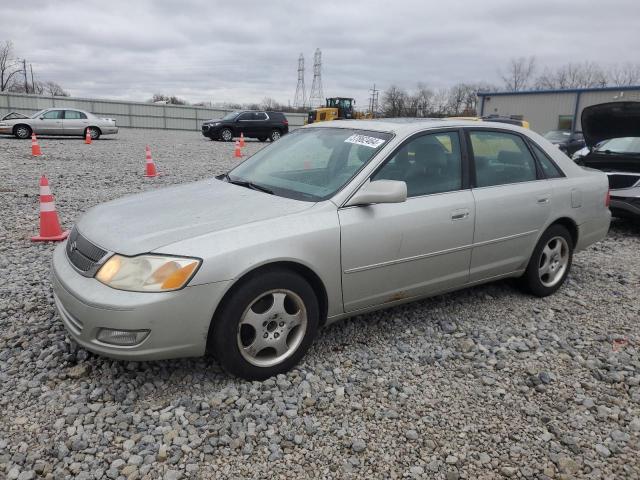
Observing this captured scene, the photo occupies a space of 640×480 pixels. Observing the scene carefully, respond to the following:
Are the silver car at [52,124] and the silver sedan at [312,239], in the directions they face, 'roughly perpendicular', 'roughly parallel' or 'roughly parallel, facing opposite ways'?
roughly parallel

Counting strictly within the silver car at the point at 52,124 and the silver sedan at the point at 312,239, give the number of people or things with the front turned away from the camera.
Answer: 0

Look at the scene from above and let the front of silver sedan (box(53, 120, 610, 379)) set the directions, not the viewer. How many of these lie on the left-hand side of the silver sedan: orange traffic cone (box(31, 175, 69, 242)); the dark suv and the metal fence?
0

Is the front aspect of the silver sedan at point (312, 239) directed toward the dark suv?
no

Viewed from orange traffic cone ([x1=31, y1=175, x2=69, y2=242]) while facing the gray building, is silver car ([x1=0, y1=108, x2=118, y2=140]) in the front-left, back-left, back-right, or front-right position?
front-left

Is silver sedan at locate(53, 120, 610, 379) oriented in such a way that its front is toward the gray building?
no

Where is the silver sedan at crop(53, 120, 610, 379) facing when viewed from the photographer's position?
facing the viewer and to the left of the viewer

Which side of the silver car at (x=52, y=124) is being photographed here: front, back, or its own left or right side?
left

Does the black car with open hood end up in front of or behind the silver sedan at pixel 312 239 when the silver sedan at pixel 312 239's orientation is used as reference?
behind

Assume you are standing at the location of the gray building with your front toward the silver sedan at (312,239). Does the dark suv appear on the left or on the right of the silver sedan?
right

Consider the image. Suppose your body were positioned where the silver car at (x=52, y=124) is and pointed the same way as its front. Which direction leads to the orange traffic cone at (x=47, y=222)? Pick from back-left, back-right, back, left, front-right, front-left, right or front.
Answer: left

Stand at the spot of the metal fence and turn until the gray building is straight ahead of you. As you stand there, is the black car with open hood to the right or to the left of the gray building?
right

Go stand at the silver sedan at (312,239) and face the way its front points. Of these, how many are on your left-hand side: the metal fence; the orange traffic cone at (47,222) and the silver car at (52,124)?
0

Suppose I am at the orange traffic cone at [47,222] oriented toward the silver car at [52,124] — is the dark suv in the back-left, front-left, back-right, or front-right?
front-right

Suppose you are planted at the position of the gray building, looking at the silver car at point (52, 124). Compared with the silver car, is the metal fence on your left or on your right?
right

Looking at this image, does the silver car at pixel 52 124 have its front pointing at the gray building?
no
